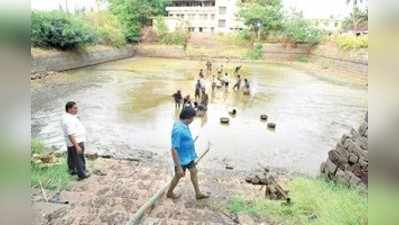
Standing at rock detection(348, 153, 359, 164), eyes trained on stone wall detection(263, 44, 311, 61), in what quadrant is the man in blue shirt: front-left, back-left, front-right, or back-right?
back-left

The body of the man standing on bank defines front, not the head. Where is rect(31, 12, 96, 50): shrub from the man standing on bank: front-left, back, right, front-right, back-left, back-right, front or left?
left

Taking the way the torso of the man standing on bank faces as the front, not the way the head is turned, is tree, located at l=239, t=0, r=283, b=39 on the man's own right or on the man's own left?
on the man's own left

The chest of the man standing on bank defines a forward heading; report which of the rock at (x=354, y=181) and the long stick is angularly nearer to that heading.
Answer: the rock

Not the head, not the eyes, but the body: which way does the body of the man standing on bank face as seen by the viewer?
to the viewer's right

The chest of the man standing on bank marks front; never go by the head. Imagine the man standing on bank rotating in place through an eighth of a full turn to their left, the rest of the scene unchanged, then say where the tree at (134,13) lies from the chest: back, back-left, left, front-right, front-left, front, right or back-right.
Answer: front-left

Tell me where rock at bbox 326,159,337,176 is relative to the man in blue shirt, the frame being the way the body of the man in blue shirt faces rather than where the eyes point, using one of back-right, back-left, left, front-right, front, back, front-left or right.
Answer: front-left

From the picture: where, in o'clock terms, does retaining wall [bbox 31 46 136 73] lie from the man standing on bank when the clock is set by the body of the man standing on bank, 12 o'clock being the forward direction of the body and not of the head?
The retaining wall is roughly at 9 o'clock from the man standing on bank.
